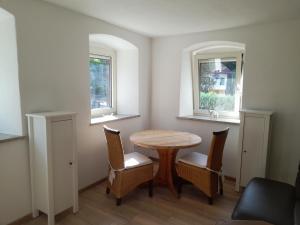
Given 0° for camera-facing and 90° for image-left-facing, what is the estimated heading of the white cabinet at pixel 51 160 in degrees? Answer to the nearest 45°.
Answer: approximately 315°

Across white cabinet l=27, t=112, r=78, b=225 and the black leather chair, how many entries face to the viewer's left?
1

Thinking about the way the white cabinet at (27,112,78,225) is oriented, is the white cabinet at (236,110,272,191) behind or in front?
in front

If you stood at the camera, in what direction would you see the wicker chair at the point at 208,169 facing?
facing away from the viewer and to the left of the viewer

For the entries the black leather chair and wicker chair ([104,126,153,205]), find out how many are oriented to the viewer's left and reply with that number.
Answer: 1

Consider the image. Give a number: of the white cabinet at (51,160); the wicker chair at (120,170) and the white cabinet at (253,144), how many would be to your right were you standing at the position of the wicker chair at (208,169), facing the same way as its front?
1

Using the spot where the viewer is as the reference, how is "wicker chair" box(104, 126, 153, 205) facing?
facing away from the viewer and to the right of the viewer

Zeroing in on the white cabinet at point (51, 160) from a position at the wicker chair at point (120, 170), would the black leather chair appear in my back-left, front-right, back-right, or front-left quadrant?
back-left

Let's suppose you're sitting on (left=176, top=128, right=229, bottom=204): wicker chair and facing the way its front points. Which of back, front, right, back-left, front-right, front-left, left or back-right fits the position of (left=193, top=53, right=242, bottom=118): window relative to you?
front-right

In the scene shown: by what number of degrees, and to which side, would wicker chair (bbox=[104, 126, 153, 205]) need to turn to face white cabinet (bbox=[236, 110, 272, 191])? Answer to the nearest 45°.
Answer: approximately 45° to its right

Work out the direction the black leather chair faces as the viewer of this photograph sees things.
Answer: facing to the left of the viewer

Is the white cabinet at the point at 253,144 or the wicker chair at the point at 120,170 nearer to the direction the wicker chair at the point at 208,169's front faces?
the wicker chair

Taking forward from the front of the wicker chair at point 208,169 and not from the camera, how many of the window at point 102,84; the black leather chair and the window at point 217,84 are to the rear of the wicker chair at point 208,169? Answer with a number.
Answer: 1

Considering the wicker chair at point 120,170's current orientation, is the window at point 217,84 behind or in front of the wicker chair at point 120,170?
in front

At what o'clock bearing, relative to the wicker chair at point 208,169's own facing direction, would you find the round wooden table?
The round wooden table is roughly at 11 o'clock from the wicker chair.

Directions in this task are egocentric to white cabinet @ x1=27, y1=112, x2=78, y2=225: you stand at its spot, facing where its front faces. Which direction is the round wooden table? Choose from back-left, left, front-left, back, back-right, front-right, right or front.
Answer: front-left
